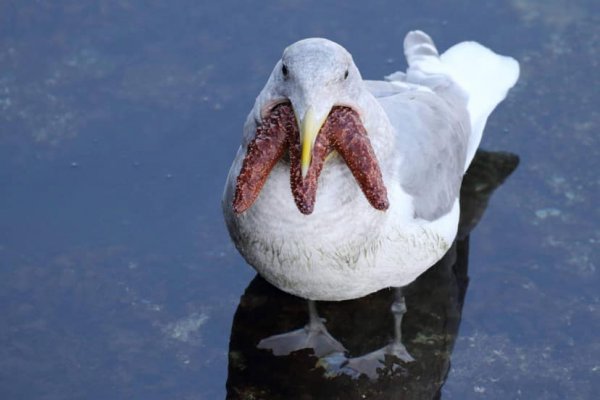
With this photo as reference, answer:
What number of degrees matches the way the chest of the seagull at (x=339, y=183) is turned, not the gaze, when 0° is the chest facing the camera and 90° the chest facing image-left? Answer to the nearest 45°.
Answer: approximately 45°
